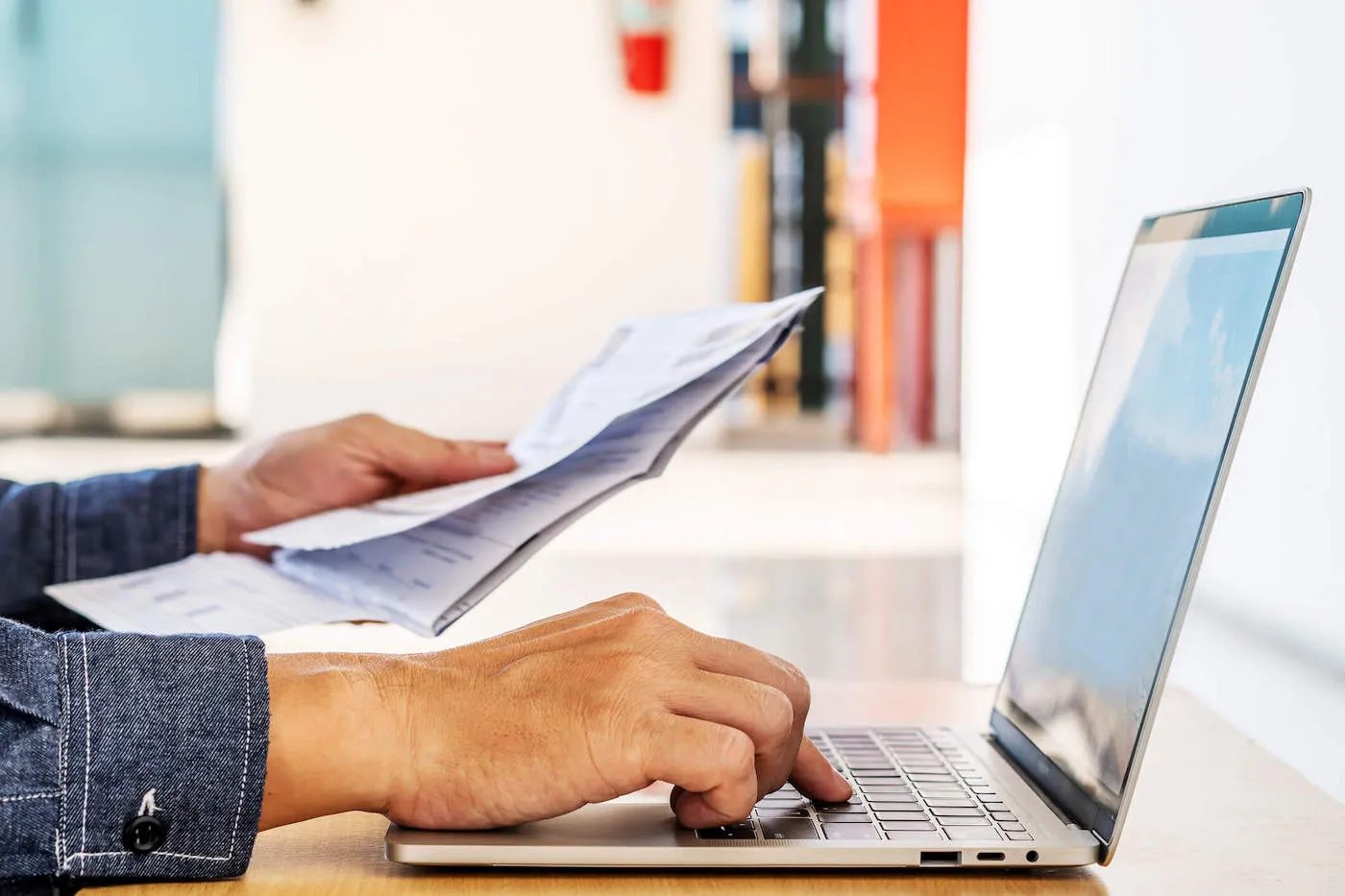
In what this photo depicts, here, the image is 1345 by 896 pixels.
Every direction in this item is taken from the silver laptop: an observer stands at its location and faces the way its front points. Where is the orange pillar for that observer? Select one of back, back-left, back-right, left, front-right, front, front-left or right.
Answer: right

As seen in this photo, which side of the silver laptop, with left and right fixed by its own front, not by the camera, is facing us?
left

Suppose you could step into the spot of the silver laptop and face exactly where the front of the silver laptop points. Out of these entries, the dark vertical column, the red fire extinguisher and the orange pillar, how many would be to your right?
3

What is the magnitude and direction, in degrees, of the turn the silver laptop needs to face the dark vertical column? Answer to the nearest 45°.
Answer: approximately 90° to its right

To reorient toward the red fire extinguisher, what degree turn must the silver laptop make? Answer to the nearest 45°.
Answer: approximately 90° to its right
